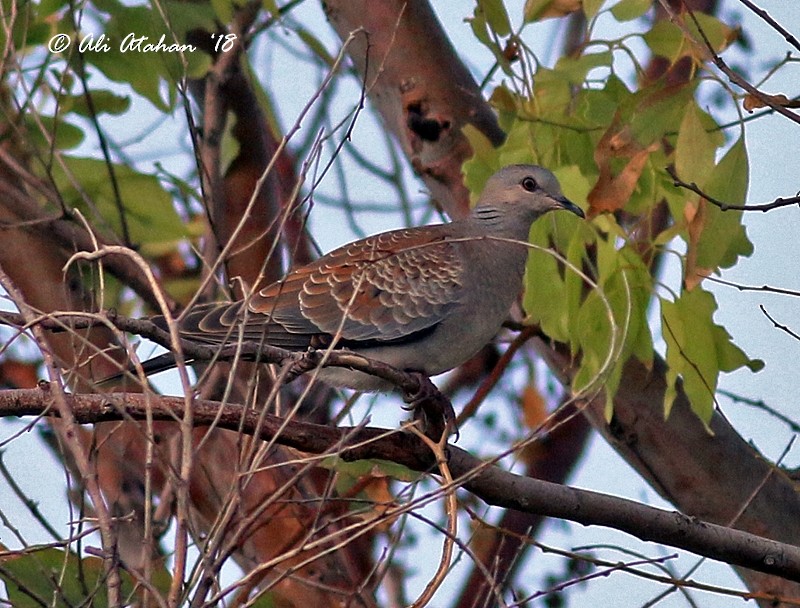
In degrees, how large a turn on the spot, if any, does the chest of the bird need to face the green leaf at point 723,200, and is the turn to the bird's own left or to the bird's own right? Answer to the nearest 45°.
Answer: approximately 45° to the bird's own right

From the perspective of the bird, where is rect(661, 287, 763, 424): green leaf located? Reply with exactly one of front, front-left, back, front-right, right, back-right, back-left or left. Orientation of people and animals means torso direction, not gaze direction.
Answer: front-right

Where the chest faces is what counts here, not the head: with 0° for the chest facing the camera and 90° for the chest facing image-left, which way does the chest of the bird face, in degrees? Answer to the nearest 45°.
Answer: approximately 270°
